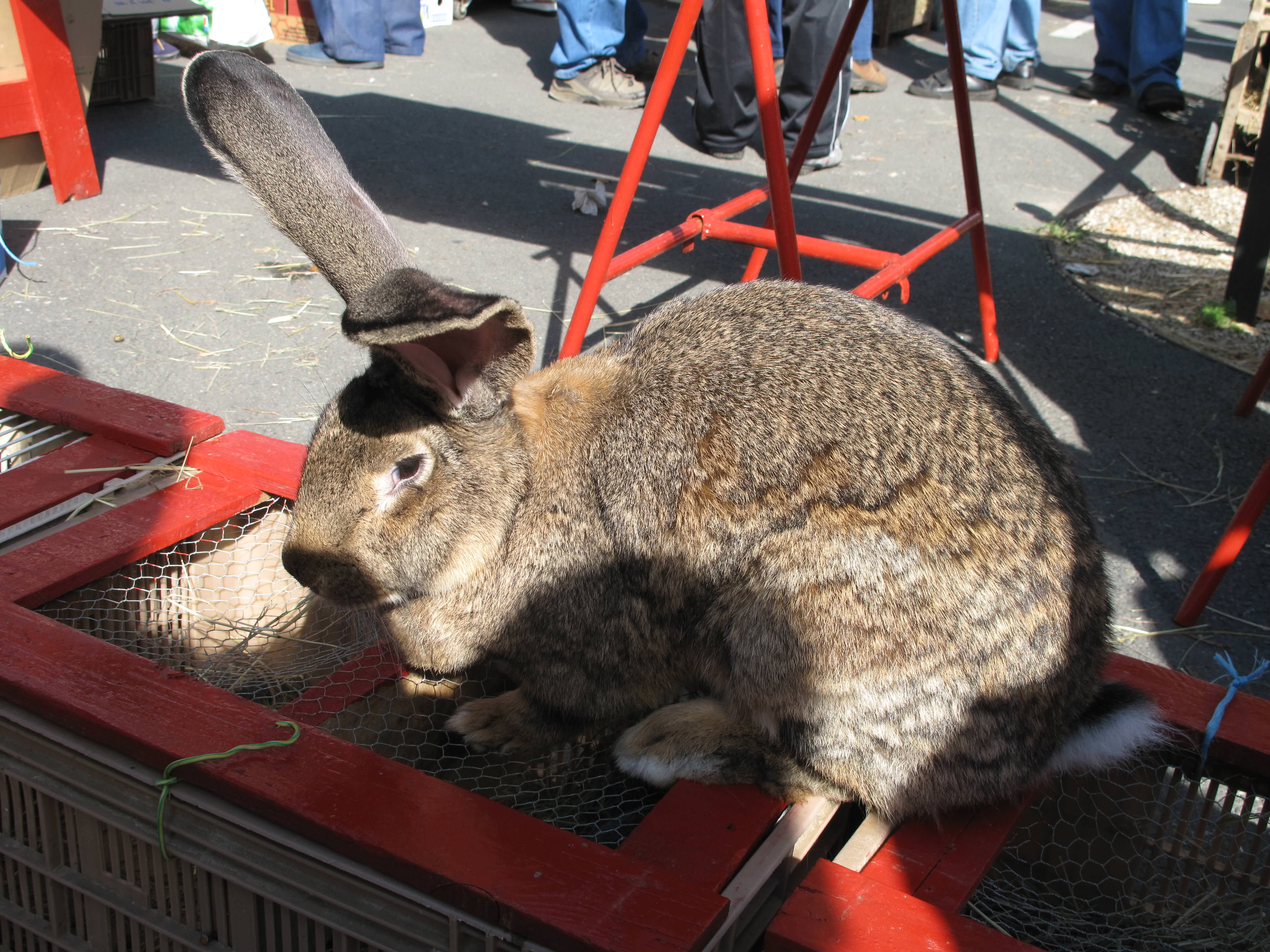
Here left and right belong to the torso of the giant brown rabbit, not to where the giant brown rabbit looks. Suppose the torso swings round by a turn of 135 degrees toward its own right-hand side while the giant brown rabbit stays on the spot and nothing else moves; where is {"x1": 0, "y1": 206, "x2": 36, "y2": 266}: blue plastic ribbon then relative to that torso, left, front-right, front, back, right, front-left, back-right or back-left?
left

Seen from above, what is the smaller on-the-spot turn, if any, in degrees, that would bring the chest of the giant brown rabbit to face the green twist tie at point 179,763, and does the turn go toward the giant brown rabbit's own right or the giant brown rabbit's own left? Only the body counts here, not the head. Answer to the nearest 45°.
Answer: approximately 45° to the giant brown rabbit's own left

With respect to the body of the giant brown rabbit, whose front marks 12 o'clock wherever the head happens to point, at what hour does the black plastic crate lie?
The black plastic crate is roughly at 2 o'clock from the giant brown rabbit.

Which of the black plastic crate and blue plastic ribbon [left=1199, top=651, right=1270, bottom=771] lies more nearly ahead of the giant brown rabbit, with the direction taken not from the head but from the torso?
the black plastic crate

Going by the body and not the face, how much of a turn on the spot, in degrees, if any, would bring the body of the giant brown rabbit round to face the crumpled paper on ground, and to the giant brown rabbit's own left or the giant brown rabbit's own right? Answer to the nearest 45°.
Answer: approximately 90° to the giant brown rabbit's own right

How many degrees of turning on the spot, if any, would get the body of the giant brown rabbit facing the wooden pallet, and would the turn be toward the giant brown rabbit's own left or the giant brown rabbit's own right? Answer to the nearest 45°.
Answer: approximately 135° to the giant brown rabbit's own right

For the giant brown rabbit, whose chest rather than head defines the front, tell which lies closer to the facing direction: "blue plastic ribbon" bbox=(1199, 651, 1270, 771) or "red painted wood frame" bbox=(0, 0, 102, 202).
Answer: the red painted wood frame

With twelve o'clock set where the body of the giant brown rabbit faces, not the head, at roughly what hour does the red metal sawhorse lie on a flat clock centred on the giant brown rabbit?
The red metal sawhorse is roughly at 3 o'clock from the giant brown rabbit.

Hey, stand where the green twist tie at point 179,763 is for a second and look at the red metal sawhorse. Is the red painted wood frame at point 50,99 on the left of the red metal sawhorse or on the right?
left

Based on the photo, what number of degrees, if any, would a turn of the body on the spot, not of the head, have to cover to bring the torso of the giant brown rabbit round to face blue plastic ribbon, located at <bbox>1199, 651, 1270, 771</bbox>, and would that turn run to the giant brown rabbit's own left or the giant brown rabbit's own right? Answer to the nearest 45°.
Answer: approximately 180°

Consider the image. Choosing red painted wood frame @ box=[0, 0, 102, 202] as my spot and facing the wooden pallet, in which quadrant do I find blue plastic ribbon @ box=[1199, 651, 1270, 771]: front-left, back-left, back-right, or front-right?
front-right

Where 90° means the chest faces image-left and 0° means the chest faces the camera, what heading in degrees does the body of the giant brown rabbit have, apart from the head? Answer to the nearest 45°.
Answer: approximately 90°
